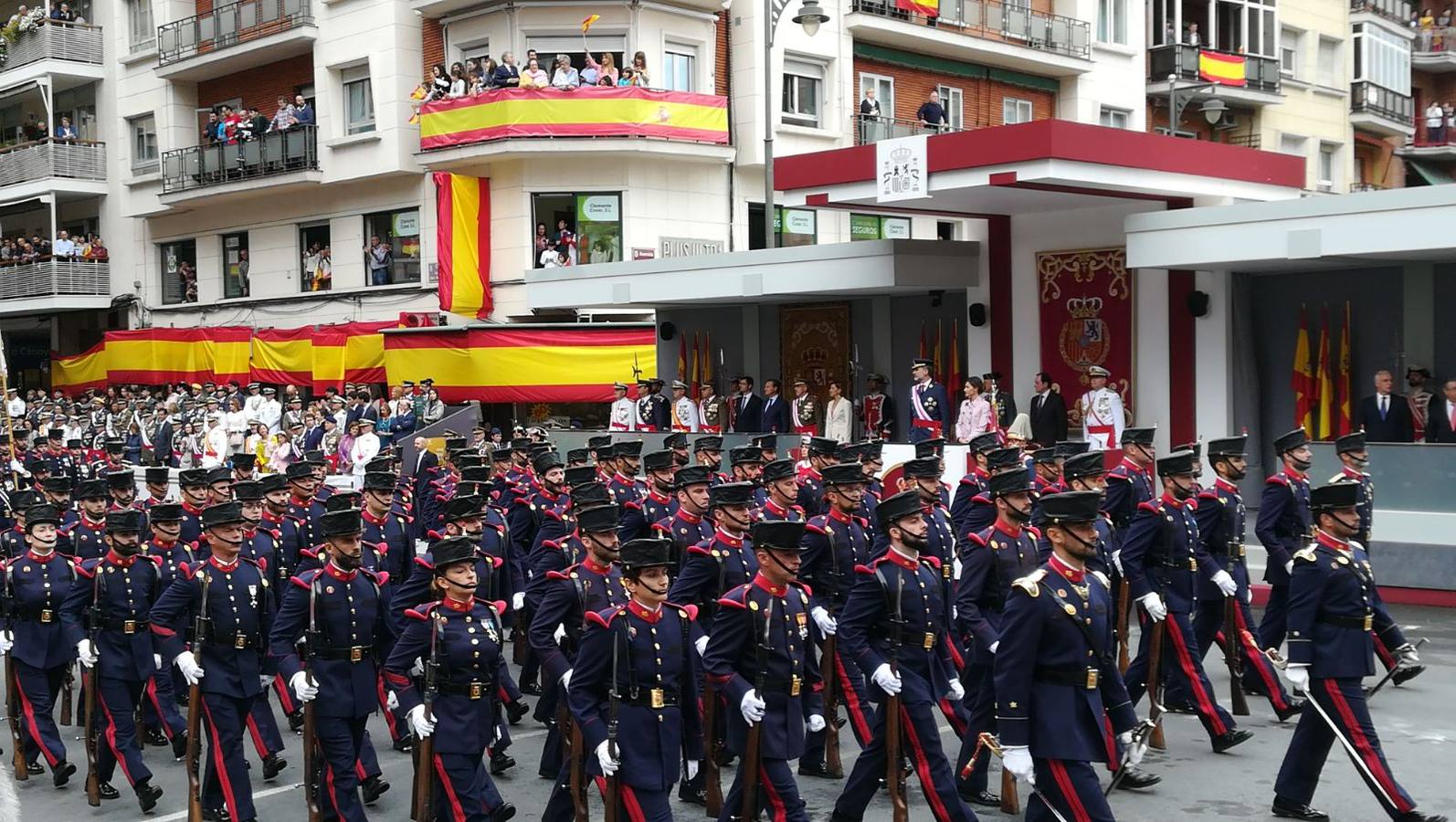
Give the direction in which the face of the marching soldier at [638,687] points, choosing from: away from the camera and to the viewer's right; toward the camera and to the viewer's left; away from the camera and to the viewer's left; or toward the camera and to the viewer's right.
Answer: toward the camera and to the viewer's right

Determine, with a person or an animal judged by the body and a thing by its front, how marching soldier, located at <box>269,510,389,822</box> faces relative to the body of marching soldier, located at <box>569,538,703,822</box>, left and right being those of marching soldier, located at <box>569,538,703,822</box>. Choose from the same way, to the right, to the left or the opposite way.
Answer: the same way

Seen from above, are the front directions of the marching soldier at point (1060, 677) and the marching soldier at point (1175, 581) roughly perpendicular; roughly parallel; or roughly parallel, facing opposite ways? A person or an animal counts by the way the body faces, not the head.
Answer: roughly parallel

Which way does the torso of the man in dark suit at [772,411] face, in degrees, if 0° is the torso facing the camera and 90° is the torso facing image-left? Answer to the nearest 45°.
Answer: approximately 45°

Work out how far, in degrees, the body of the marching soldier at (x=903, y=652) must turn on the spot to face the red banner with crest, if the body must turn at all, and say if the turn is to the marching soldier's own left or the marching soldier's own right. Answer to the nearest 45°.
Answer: approximately 135° to the marching soldier's own left

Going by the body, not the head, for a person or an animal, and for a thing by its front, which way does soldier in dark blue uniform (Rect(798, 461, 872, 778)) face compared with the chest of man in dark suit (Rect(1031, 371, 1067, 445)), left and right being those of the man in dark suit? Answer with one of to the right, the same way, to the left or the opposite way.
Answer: to the left

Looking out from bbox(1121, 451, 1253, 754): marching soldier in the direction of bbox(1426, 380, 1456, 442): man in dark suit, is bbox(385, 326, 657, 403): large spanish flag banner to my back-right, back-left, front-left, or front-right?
front-left

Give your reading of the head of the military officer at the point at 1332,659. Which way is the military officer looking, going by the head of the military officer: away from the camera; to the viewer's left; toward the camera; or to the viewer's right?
to the viewer's right

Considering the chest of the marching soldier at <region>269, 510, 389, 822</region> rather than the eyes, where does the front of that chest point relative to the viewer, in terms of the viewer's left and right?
facing the viewer and to the right of the viewer

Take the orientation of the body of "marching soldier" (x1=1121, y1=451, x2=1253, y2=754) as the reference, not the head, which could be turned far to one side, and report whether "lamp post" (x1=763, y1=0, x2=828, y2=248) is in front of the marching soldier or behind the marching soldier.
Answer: behind

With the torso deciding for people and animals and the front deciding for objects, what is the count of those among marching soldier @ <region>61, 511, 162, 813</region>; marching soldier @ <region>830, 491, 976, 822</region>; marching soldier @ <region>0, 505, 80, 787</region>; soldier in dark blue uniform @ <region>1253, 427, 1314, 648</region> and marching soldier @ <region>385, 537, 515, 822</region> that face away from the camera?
0

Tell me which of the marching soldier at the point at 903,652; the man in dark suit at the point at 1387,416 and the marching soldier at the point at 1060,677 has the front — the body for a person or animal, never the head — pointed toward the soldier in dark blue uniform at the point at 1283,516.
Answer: the man in dark suit

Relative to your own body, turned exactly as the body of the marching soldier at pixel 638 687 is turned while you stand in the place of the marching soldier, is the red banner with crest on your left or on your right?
on your left

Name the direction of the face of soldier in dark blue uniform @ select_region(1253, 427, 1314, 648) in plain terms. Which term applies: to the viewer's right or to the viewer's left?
to the viewer's right

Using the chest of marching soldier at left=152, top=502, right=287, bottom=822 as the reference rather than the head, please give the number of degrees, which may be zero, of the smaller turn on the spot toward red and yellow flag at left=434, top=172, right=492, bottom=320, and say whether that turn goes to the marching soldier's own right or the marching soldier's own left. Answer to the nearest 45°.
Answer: approximately 135° to the marching soldier's own left

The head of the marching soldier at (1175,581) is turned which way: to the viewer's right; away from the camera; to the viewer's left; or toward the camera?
to the viewer's right

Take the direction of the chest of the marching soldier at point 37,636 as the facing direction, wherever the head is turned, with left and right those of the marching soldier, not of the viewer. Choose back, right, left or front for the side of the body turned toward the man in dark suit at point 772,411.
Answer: left
